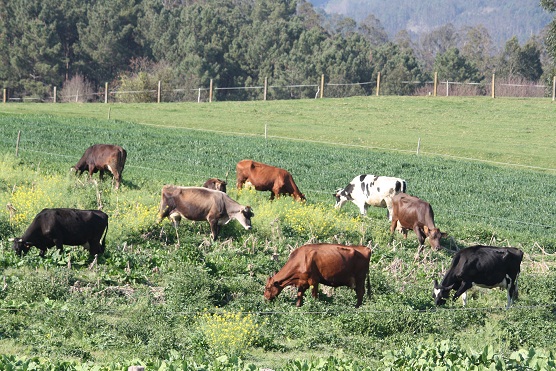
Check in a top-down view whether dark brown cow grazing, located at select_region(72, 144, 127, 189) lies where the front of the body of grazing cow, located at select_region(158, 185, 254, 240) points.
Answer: no

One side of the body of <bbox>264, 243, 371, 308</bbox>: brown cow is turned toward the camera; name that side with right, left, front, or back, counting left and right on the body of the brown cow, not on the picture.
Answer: left

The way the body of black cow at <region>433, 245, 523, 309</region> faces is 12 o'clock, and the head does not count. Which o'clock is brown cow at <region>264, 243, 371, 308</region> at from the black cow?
The brown cow is roughly at 11 o'clock from the black cow.

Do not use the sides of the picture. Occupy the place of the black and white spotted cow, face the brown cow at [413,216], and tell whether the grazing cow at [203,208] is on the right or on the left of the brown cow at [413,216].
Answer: right

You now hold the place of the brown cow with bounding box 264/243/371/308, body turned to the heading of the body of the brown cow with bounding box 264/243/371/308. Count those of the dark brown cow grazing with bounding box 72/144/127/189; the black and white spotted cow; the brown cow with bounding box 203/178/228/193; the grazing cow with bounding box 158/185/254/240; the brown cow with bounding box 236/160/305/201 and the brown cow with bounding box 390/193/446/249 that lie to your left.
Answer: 0

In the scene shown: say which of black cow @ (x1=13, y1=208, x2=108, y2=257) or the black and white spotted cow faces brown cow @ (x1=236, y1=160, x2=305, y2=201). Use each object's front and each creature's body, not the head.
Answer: the black and white spotted cow

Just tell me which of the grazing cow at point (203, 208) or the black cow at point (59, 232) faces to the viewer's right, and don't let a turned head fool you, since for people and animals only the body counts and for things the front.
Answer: the grazing cow

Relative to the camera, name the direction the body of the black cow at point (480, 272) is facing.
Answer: to the viewer's left

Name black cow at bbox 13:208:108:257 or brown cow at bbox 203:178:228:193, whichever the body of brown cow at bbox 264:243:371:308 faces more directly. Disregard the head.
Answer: the black cow

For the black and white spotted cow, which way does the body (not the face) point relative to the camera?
to the viewer's left

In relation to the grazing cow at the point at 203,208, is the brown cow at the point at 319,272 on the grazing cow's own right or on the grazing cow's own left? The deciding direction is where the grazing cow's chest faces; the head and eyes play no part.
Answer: on the grazing cow's own right

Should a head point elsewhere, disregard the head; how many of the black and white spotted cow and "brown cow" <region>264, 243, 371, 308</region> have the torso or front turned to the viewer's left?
2

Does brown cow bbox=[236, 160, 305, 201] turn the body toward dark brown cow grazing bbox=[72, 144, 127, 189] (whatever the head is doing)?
no

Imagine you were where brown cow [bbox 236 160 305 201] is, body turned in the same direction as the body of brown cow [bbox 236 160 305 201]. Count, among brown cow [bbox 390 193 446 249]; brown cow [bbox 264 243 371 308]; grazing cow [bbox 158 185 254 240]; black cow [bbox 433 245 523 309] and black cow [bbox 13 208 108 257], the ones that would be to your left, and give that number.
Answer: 0

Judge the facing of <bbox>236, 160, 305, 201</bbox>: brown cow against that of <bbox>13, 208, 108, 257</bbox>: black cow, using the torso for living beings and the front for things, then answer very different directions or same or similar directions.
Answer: very different directions

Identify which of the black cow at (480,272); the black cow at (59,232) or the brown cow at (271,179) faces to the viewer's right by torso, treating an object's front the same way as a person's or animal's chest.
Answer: the brown cow
